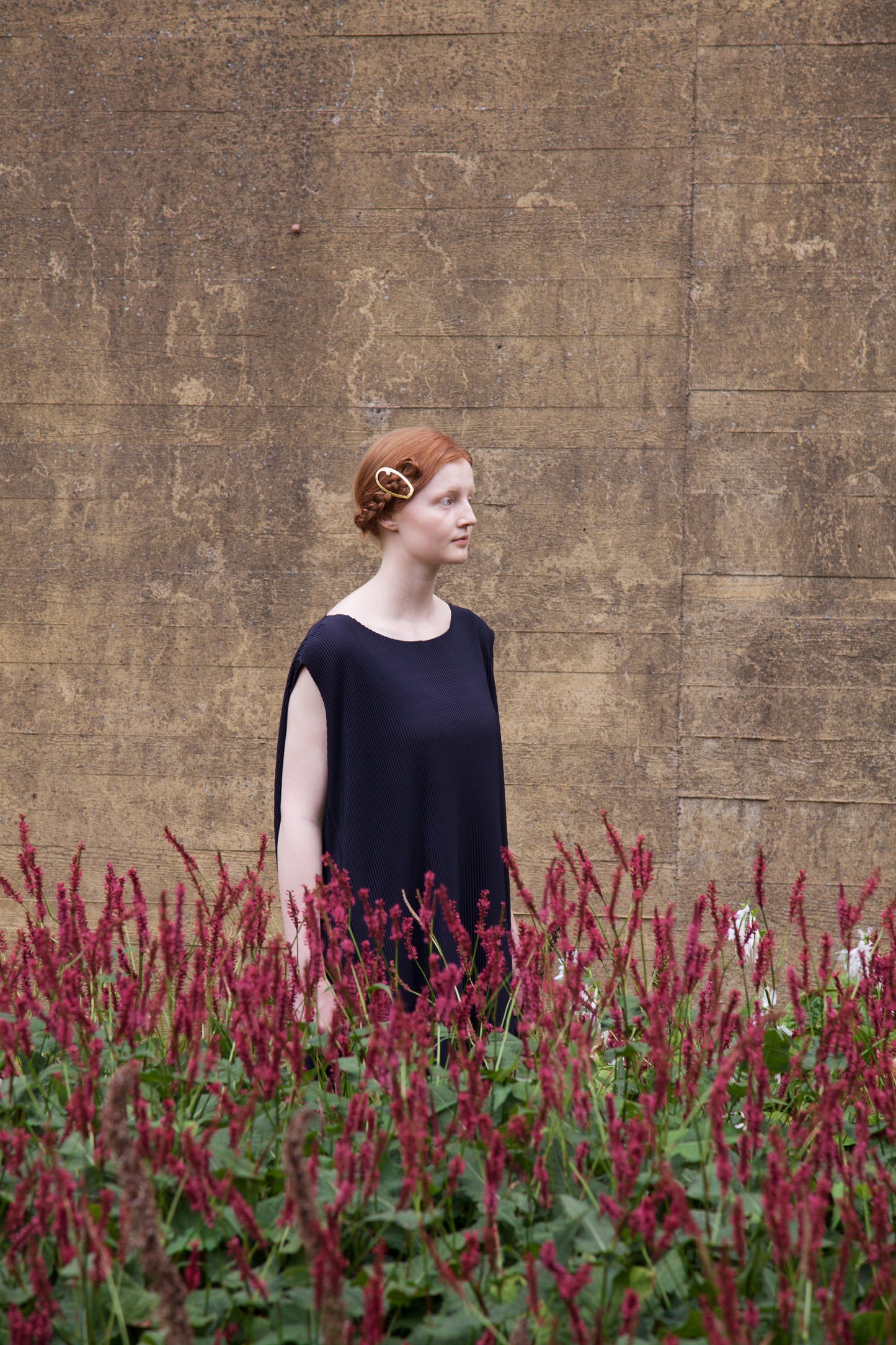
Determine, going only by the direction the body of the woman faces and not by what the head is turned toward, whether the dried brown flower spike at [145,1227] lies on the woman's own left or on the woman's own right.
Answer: on the woman's own right

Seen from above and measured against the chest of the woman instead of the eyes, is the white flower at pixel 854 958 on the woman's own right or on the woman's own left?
on the woman's own left

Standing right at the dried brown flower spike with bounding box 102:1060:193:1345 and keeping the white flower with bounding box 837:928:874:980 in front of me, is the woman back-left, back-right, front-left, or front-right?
front-left

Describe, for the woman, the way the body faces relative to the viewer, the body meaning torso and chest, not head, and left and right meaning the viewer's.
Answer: facing the viewer and to the right of the viewer
